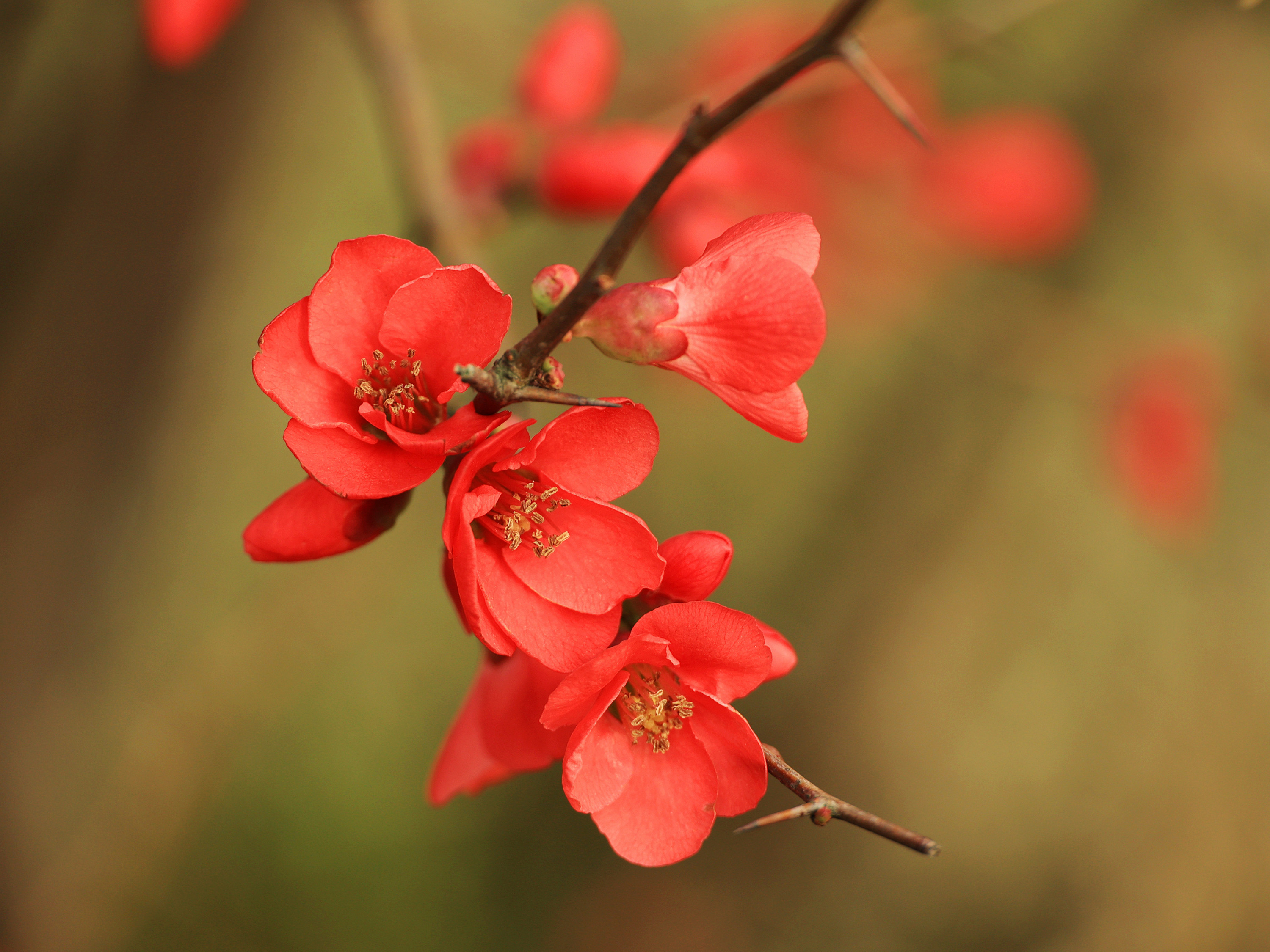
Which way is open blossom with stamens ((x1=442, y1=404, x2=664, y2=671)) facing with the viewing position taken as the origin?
facing the viewer and to the right of the viewer

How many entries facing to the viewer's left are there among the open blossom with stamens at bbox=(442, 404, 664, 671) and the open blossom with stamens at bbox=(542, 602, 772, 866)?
0

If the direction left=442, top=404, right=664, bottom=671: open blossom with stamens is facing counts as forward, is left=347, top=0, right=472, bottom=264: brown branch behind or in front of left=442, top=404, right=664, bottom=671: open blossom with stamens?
behind

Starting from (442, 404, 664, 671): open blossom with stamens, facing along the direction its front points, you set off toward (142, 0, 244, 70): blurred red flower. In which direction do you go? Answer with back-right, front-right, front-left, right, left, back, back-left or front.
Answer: back

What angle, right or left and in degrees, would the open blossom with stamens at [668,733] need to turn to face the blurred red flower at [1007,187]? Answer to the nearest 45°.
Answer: approximately 180°

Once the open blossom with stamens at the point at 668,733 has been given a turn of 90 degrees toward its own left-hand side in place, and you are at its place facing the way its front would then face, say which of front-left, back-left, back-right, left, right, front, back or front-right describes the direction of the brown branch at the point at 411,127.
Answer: back-left

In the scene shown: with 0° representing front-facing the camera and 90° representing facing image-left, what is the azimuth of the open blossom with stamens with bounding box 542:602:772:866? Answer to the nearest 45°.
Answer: approximately 0°
